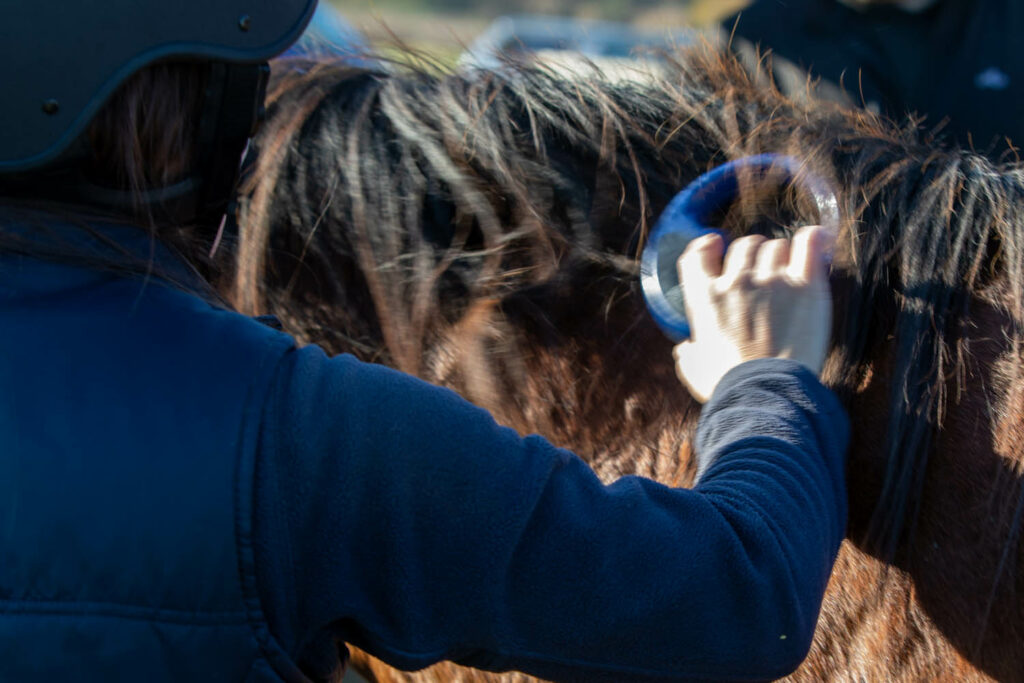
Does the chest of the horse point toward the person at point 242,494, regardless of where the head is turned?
no

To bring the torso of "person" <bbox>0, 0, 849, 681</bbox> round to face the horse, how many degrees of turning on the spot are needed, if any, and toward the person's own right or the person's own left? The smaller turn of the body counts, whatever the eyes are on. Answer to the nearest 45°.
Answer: approximately 45° to the person's own right

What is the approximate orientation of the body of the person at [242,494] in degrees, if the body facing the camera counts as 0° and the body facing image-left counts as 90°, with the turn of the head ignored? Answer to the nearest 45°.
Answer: approximately 180°

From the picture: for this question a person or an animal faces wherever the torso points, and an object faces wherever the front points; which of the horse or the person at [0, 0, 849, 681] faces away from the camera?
the person

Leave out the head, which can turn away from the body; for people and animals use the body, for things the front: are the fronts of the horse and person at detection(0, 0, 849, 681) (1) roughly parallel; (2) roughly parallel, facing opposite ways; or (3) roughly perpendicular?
roughly perpendicular

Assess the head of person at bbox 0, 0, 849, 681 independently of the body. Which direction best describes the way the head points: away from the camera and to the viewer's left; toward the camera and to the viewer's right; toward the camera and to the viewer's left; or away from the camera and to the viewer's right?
away from the camera and to the viewer's right
